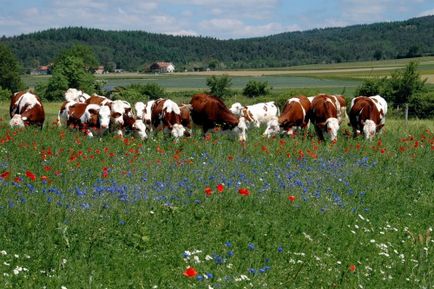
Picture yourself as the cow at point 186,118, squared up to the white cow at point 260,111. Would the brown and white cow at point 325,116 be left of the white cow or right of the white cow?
right

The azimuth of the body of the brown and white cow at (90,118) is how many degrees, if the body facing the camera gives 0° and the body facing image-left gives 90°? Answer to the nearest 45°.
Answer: approximately 315°

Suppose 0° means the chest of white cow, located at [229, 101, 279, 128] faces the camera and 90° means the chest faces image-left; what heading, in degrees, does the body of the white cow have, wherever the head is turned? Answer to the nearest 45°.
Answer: approximately 90°

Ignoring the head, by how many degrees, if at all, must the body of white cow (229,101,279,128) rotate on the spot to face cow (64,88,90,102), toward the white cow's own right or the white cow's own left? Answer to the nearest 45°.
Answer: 0° — it already faces it

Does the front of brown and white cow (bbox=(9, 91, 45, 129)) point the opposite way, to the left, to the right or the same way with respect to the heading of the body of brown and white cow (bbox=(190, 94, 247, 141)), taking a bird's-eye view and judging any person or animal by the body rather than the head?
to the right

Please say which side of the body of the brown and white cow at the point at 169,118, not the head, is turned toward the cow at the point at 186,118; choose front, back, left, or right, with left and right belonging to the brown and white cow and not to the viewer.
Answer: left

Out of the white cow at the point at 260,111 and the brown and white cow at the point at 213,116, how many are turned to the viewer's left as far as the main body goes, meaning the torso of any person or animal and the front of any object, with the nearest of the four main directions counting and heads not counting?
1

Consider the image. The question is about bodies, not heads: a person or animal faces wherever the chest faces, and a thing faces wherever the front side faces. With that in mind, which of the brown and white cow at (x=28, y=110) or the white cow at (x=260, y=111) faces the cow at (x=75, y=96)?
the white cow
